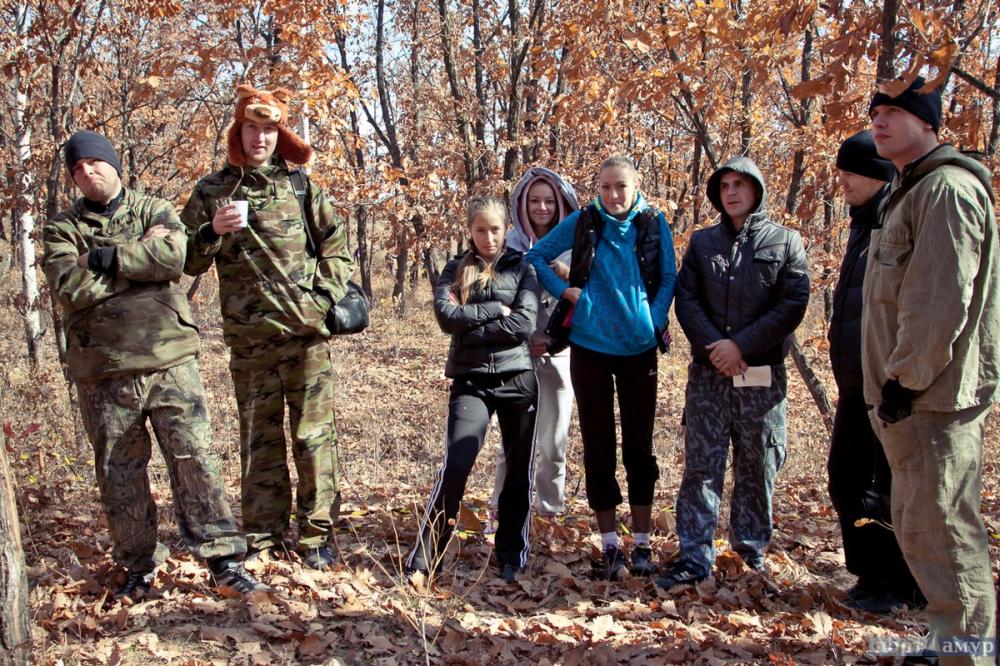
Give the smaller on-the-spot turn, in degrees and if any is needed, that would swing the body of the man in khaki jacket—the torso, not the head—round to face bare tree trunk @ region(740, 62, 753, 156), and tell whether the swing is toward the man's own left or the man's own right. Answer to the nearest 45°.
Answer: approximately 90° to the man's own right

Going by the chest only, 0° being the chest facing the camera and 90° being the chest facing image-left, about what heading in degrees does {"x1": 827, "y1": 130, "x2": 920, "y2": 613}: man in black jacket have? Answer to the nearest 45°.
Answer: approximately 45°

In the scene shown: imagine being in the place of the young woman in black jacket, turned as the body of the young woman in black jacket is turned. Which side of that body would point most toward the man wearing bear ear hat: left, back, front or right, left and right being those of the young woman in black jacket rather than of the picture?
right

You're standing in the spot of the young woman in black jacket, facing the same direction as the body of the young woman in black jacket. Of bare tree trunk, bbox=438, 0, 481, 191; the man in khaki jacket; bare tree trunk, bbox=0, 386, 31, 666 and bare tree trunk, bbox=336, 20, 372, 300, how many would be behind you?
2

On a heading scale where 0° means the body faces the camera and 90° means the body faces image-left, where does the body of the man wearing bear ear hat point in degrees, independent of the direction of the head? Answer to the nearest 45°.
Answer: approximately 0°

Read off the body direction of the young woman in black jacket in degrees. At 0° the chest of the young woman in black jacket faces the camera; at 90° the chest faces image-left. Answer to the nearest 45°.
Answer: approximately 0°

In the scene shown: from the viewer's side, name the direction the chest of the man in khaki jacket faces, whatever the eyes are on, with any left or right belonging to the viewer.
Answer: facing to the left of the viewer
